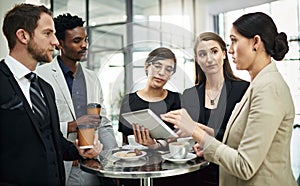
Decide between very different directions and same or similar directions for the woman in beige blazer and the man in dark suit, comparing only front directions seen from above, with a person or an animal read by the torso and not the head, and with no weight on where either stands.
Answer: very different directions

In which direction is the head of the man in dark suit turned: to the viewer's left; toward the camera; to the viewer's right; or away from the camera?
to the viewer's right

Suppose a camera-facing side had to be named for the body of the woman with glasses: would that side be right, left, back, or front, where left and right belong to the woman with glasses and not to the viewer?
front

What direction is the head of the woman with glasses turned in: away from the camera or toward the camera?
toward the camera

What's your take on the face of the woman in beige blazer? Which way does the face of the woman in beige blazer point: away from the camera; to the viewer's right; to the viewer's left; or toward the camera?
to the viewer's left

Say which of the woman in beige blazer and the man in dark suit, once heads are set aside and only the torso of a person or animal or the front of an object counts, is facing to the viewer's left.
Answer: the woman in beige blazer

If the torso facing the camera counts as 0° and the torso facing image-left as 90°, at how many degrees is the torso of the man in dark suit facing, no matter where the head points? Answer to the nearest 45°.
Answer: approximately 315°

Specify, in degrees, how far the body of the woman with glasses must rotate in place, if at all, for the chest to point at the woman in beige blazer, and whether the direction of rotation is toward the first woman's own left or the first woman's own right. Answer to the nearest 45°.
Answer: approximately 45° to the first woman's own left

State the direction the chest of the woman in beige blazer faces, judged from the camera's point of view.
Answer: to the viewer's left

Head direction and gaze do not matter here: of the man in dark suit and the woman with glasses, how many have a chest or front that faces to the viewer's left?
0

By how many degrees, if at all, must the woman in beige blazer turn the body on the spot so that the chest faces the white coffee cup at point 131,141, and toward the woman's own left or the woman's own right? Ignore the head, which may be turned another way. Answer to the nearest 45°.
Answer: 0° — they already face it

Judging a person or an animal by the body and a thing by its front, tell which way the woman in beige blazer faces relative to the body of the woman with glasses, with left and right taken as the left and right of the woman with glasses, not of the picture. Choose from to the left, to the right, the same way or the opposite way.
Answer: to the right
